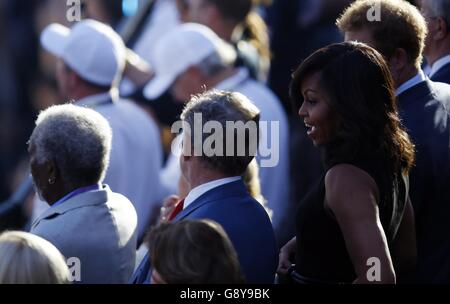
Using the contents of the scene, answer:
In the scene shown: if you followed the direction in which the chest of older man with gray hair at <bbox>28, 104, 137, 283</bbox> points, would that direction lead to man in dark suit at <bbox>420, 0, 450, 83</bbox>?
no

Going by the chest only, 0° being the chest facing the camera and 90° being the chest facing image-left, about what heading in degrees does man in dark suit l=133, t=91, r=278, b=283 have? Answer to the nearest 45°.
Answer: approximately 135°

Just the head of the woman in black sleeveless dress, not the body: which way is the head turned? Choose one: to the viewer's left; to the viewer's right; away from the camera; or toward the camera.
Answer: to the viewer's left

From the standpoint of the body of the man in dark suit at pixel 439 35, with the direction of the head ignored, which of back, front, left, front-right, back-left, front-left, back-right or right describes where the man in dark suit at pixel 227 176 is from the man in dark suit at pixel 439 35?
left

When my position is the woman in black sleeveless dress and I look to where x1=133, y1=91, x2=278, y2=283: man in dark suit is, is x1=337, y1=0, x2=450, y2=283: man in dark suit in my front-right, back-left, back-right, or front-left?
back-right

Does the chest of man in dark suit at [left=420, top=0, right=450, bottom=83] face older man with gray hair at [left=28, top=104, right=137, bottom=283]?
no

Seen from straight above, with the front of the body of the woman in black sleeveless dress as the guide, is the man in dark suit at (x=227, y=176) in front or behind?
in front

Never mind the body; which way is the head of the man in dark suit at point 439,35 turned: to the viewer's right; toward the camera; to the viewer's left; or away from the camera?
to the viewer's left

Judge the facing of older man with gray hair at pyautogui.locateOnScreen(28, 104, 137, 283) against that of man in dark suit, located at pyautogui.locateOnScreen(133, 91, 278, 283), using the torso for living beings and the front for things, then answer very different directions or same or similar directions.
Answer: same or similar directions

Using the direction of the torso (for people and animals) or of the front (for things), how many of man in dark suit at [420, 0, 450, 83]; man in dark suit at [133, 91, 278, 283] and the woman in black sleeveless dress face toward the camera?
0

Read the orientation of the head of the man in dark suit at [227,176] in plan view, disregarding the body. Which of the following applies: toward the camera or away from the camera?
away from the camera

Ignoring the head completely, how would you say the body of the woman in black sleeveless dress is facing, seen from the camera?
to the viewer's left

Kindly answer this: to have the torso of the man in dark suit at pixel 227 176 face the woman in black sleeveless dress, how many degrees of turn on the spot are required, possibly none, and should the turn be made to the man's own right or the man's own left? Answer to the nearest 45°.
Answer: approximately 135° to the man's own right

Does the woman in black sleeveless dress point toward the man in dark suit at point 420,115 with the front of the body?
no
